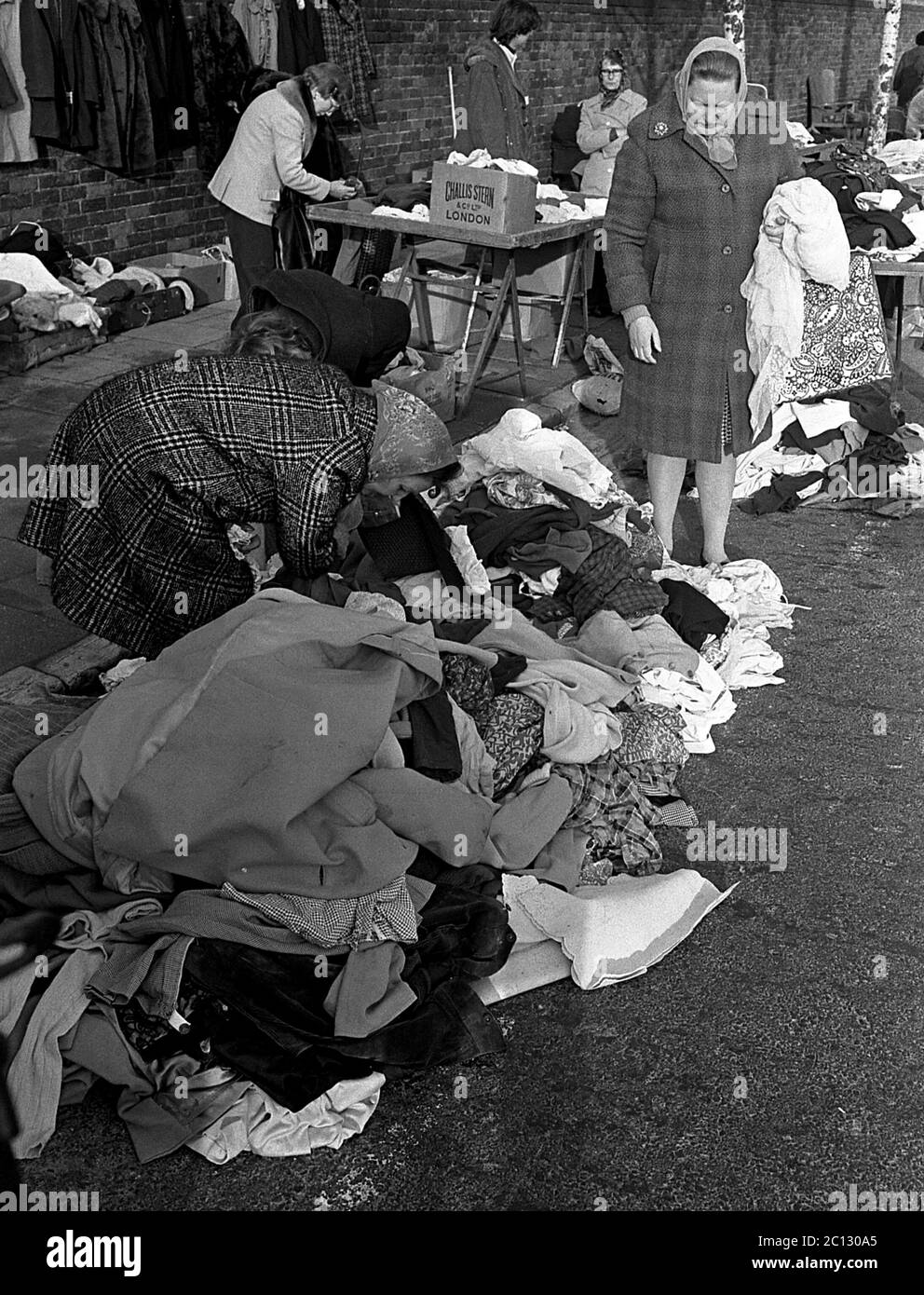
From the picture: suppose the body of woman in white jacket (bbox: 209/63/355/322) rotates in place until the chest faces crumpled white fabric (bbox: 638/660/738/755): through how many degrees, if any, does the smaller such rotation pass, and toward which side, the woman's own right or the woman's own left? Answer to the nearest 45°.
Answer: approximately 90° to the woman's own right

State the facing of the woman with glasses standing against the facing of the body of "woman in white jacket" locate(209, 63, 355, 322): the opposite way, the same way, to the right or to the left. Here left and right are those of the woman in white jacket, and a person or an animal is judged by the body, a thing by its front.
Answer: to the right

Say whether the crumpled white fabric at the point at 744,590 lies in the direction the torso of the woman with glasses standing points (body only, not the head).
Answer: yes

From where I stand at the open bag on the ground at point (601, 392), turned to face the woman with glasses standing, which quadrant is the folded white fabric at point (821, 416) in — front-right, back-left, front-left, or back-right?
back-right

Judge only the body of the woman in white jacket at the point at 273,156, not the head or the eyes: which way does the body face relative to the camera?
to the viewer's right

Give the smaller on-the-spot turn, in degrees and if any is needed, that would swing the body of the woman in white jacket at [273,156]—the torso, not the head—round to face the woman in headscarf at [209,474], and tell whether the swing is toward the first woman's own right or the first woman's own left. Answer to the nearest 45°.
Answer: approximately 90° to the first woman's own right

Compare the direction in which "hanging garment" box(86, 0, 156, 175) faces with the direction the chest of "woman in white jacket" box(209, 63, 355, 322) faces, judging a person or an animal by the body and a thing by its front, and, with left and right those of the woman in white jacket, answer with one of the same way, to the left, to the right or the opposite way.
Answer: to the right

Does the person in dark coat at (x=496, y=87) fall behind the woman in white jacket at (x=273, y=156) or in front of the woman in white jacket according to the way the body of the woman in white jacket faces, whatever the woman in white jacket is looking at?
in front

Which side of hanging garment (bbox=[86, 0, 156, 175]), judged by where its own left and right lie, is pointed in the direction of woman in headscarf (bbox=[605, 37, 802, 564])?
front

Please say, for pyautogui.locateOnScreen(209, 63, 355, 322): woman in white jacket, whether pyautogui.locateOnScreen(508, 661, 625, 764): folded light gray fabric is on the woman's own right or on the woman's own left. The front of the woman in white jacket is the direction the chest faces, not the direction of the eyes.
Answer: on the woman's own right

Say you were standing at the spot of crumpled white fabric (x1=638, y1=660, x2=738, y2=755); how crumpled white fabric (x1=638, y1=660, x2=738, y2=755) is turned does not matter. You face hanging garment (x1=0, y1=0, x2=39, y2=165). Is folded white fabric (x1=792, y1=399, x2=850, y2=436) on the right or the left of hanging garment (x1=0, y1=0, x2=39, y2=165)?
right
